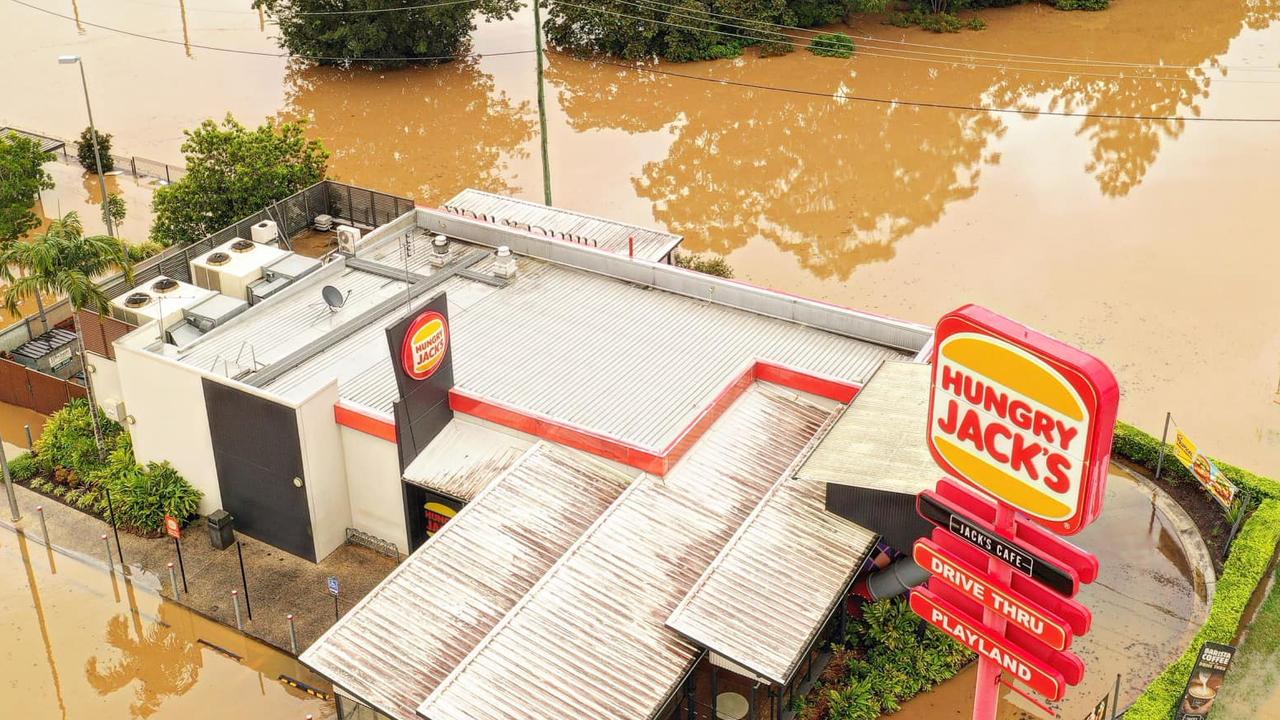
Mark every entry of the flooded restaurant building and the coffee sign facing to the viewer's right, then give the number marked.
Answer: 0

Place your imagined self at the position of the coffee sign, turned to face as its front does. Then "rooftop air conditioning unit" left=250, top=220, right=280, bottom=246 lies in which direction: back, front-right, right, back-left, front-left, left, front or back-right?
right

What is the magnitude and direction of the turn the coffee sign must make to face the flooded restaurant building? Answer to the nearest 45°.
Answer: approximately 90° to its right

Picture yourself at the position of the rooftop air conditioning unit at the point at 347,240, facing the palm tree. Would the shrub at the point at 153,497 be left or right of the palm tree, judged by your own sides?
left

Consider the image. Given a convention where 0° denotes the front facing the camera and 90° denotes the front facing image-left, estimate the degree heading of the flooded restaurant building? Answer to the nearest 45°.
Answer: approximately 45°

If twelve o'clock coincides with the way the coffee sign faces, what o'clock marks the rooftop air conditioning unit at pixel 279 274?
The rooftop air conditioning unit is roughly at 3 o'clock from the coffee sign.

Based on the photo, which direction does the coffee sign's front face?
toward the camera

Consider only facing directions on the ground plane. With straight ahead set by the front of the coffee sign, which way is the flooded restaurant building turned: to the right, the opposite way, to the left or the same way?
the same way

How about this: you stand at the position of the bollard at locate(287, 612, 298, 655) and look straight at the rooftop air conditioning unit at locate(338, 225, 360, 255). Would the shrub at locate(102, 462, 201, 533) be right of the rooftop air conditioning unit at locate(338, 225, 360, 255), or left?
left

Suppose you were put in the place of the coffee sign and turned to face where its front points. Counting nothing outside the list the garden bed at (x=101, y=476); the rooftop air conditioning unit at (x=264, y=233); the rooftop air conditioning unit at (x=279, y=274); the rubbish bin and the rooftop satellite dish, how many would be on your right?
5

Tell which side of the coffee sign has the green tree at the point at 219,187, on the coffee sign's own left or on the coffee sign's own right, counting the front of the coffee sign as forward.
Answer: on the coffee sign's own right

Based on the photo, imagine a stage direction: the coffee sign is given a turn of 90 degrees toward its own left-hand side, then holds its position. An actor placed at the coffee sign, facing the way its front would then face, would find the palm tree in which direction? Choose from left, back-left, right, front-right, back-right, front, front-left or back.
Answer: back

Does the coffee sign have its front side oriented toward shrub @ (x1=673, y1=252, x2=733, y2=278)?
no

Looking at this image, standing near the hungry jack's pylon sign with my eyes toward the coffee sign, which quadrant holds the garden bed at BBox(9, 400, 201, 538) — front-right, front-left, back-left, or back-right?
back-left

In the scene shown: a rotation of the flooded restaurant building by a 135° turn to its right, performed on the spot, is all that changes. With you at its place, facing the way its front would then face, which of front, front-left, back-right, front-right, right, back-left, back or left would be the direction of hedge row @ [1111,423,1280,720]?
right

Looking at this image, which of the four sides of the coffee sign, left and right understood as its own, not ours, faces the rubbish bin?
right

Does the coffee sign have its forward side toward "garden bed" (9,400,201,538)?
no

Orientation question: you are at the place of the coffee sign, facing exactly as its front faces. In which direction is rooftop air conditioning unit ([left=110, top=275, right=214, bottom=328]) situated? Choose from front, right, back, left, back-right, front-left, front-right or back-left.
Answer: right
